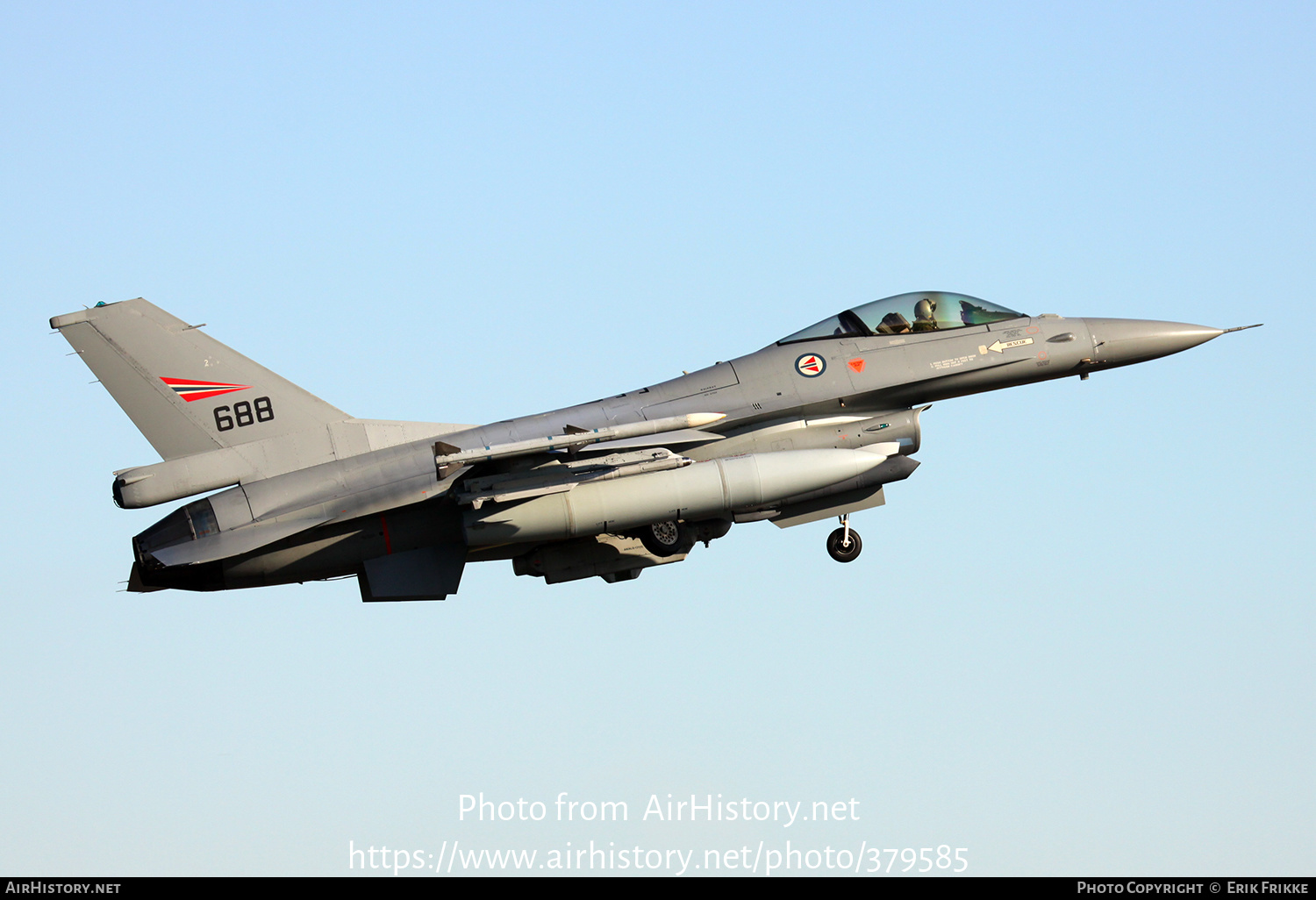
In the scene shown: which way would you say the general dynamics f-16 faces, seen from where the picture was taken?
facing to the right of the viewer
